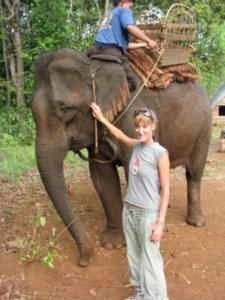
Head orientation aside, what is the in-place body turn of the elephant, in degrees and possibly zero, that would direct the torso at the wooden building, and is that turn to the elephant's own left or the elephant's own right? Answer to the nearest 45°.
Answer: approximately 135° to the elephant's own right

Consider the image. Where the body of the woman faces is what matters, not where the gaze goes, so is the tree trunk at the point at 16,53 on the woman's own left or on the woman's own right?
on the woman's own right

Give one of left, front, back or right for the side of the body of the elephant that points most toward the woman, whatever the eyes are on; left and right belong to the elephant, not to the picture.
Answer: left

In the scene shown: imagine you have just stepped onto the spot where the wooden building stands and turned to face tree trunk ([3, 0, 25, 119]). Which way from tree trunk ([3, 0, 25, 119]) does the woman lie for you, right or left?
left

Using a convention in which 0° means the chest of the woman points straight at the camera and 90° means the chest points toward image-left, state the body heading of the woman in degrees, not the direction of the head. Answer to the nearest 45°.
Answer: approximately 45°

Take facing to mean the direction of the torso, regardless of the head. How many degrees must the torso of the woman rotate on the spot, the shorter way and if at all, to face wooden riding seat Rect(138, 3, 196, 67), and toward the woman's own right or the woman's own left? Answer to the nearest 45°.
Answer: approximately 135° to the woman's own right

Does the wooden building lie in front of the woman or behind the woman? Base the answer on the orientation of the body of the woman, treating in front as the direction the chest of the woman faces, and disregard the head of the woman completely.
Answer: behind

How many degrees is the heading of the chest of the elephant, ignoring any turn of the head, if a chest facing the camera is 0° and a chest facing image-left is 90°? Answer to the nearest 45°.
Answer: approximately 45°
